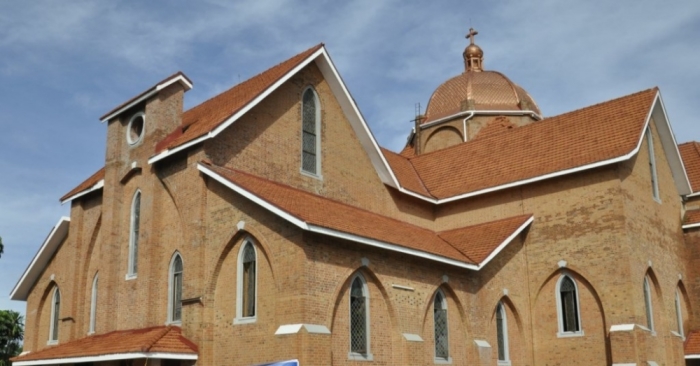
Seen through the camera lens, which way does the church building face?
facing the viewer and to the left of the viewer
